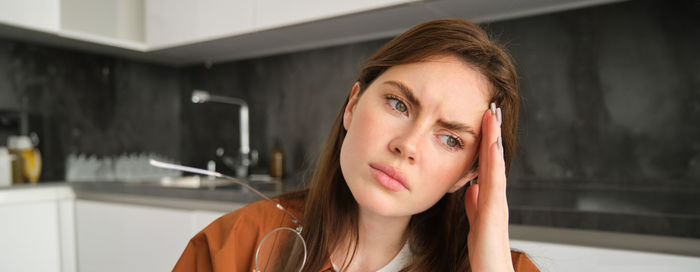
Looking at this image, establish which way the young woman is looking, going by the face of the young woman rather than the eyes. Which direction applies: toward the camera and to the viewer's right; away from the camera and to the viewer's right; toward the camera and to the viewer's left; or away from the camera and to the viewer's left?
toward the camera and to the viewer's left

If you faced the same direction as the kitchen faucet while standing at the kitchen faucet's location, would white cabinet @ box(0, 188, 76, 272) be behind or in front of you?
in front

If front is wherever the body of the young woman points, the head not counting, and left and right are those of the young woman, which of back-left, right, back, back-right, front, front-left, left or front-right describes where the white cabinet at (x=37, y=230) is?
back-right

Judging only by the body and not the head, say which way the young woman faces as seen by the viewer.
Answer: toward the camera

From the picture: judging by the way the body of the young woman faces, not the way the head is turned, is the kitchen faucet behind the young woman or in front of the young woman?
behind

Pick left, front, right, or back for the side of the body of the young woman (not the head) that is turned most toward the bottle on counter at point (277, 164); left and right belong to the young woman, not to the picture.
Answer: back

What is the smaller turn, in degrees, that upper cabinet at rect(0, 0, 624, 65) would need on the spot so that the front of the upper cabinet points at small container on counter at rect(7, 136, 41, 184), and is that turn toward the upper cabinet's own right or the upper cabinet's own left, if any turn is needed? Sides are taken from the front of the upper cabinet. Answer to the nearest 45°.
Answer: approximately 45° to the upper cabinet's own right

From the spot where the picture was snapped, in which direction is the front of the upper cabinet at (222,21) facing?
facing the viewer and to the left of the viewer

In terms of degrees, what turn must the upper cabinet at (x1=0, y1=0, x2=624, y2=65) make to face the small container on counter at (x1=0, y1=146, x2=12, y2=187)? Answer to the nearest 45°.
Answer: approximately 45° to its right
